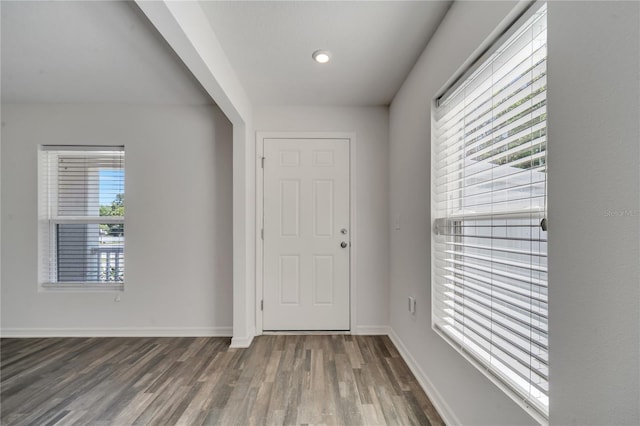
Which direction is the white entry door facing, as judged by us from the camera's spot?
facing the viewer

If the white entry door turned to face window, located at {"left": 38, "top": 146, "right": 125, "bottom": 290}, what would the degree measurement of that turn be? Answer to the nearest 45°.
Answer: approximately 90° to its right

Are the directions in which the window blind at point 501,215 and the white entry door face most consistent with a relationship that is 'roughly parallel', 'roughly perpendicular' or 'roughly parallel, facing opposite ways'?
roughly perpendicular

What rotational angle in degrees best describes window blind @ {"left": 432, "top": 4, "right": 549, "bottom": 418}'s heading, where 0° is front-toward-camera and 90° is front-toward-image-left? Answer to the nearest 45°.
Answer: approximately 45°

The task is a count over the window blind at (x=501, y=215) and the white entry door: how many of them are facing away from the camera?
0

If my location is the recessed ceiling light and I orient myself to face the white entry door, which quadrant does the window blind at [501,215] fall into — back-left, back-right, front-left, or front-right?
back-right

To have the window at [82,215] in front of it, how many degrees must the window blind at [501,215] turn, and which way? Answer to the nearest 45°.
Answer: approximately 45° to its right

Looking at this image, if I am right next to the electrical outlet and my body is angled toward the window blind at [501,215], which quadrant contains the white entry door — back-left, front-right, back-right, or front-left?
back-right

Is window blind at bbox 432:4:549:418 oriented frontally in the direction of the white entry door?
no
